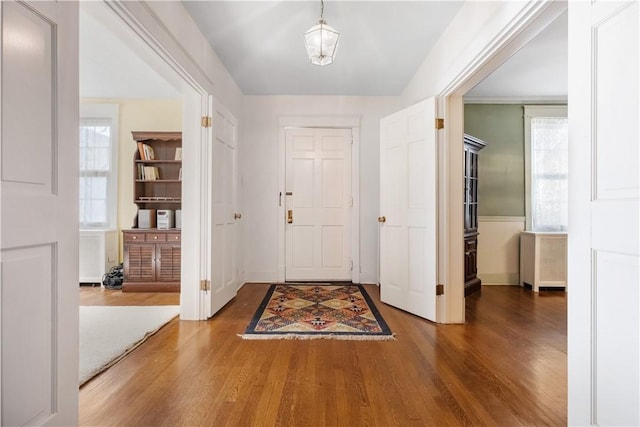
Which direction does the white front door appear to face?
toward the camera

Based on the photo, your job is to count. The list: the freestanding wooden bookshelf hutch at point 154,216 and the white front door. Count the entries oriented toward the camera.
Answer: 2

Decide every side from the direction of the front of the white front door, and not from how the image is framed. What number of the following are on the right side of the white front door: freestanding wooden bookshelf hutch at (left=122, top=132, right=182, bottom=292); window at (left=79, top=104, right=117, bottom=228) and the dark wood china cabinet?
2

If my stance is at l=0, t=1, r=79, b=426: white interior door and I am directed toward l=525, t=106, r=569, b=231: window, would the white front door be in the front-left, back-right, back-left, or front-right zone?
front-left

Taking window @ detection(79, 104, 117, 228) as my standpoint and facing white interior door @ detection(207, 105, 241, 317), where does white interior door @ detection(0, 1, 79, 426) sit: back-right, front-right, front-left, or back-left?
front-right

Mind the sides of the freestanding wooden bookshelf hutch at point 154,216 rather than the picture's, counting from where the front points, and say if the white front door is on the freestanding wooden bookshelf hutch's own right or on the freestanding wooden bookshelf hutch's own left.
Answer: on the freestanding wooden bookshelf hutch's own left

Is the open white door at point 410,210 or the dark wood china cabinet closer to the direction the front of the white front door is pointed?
the open white door

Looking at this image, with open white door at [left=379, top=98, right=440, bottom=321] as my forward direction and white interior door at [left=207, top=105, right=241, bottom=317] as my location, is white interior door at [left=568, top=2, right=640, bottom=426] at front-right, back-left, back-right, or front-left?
front-right

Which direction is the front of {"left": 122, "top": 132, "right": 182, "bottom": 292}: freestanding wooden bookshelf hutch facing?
toward the camera

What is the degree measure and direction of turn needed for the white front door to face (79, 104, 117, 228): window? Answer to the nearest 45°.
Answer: approximately 90° to its right

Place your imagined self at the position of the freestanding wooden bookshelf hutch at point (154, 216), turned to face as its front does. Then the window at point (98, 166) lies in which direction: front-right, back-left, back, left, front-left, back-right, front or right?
back-right

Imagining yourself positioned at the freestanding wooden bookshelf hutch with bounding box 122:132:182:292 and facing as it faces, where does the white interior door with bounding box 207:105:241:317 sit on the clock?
The white interior door is roughly at 11 o'clock from the freestanding wooden bookshelf hutch.

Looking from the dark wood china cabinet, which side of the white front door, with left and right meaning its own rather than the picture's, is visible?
left
